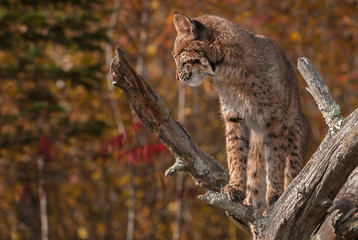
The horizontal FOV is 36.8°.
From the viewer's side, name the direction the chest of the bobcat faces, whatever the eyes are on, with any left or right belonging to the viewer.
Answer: facing the viewer and to the left of the viewer
